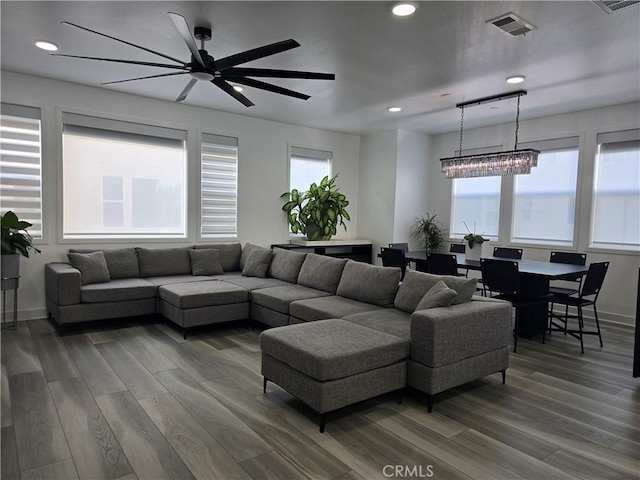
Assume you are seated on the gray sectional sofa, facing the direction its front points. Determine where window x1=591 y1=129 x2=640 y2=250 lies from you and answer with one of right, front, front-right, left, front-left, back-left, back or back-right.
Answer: back-left

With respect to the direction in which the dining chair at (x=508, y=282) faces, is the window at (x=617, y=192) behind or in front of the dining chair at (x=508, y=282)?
in front

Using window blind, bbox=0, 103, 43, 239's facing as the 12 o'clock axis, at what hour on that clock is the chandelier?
The chandelier is roughly at 10 o'clock from the window blind.

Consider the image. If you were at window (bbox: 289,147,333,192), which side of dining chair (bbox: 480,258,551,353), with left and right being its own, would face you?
left

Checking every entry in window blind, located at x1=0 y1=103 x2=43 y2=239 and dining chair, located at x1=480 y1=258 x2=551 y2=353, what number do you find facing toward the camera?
1

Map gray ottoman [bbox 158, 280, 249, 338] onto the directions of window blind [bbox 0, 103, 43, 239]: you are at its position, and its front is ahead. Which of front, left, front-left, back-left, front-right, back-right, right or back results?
front-left

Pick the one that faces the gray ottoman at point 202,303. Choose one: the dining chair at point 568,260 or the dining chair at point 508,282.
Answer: the dining chair at point 568,260

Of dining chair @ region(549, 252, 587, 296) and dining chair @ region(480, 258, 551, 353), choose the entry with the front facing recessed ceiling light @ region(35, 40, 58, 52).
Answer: dining chair @ region(549, 252, 587, 296)

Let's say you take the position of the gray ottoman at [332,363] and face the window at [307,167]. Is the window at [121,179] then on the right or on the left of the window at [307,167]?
left

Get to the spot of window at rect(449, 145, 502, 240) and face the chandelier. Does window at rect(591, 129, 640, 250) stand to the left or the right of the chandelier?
left

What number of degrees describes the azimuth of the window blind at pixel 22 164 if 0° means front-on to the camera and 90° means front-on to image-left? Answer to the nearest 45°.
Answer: approximately 0°

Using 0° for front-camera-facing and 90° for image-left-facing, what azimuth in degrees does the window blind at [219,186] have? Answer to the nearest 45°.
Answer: approximately 315°

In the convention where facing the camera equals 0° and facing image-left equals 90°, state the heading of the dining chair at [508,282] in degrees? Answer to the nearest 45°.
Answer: approximately 225°
